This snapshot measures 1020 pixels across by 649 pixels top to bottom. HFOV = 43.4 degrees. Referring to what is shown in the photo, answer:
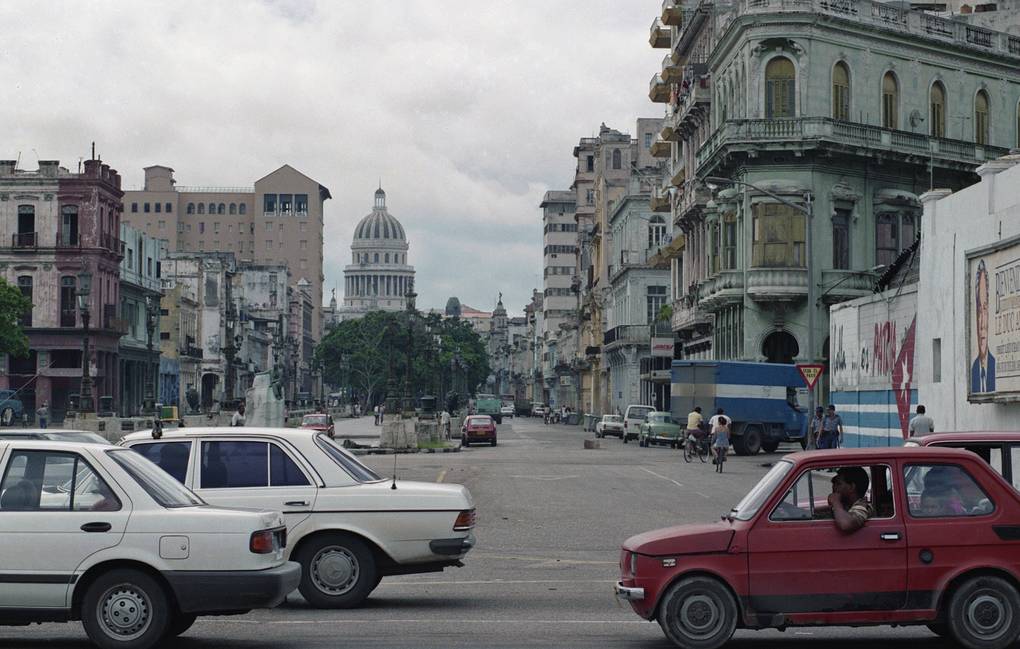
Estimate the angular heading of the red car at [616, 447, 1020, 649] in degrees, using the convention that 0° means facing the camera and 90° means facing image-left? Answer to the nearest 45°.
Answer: approximately 90°

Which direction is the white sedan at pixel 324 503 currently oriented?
to the viewer's left

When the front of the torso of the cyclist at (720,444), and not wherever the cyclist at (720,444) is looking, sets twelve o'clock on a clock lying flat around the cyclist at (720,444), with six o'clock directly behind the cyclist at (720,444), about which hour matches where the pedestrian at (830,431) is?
the pedestrian at (830,431) is roughly at 4 o'clock from the cyclist at (720,444).

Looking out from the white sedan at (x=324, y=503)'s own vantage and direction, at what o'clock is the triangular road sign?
The triangular road sign is roughly at 4 o'clock from the white sedan.

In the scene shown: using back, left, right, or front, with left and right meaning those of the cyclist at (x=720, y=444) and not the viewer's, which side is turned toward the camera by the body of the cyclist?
back

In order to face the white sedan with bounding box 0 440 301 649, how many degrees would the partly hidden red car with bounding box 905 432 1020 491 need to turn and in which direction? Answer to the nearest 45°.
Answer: approximately 45° to its left

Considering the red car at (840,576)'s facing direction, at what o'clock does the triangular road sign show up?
The triangular road sign is roughly at 3 o'clock from the red car.

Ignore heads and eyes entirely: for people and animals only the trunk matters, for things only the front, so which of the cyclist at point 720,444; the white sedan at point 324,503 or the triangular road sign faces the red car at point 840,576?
the triangular road sign

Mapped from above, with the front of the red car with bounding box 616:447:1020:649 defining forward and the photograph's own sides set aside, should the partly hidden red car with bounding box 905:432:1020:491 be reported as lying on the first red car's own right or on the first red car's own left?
on the first red car's own right

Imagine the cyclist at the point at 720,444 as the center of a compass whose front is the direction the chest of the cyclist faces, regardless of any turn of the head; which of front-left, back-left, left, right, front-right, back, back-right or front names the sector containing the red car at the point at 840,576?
back
